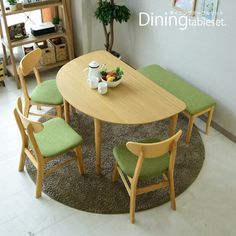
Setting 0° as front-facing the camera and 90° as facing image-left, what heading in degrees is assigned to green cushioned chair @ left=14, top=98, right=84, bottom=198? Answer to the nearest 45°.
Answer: approximately 225°

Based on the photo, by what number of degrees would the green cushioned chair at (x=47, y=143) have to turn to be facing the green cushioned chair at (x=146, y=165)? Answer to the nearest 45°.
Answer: approximately 90° to its right

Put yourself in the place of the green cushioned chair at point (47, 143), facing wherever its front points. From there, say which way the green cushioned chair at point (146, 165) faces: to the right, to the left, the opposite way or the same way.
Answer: to the left

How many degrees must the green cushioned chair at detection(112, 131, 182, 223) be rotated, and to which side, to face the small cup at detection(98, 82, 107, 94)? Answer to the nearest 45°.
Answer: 0° — it already faces it

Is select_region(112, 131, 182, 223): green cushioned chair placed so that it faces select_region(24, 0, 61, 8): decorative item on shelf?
yes

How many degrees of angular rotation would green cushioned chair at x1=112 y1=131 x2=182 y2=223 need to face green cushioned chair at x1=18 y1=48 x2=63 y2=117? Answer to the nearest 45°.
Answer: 0° — it already faces it

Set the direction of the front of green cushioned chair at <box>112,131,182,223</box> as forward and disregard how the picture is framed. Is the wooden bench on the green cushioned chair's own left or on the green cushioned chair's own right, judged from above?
on the green cushioned chair's own right

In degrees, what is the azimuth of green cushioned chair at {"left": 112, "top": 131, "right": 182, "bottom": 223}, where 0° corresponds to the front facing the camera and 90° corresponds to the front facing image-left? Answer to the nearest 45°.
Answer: approximately 135°

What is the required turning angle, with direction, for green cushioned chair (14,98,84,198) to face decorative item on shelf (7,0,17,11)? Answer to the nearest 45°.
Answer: approximately 45° to its left
